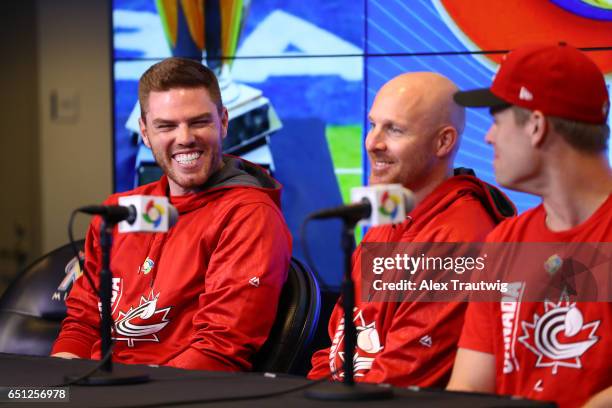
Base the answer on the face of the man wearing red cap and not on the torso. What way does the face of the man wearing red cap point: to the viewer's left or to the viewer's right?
to the viewer's left

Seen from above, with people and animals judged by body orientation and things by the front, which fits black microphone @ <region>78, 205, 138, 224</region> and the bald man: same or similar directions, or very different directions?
very different directions

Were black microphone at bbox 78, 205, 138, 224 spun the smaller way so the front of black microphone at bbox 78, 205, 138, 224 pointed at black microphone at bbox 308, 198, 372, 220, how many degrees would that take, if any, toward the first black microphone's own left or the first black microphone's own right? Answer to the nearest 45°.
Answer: approximately 45° to the first black microphone's own right

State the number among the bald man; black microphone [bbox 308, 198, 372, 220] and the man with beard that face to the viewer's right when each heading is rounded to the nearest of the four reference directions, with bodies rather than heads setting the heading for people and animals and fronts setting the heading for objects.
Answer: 1

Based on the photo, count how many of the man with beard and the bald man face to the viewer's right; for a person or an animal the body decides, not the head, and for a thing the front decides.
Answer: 0

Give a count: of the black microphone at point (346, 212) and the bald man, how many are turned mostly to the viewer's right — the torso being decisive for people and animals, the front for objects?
1

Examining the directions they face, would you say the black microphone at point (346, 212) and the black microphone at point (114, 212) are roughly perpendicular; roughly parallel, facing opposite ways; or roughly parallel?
roughly parallel

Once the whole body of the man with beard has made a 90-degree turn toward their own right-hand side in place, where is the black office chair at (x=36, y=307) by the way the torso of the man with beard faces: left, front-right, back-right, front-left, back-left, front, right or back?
front

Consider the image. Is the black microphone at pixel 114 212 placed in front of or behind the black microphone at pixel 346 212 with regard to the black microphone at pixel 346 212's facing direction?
behind

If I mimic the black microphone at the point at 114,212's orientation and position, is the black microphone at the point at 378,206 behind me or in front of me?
in front

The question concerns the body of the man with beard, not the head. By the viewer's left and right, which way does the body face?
facing the viewer and to the left of the viewer

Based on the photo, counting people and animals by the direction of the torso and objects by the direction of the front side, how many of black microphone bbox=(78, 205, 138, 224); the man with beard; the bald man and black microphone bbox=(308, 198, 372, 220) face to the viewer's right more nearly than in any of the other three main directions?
2

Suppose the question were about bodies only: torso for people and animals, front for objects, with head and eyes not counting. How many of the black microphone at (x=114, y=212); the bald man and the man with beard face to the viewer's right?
1

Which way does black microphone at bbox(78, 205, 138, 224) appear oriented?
to the viewer's right

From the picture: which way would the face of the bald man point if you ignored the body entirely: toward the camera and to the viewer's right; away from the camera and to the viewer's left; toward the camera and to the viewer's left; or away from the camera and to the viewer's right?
toward the camera and to the viewer's left

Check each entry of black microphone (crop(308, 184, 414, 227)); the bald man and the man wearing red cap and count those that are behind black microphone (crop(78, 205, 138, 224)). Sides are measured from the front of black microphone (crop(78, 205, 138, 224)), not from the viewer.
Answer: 0

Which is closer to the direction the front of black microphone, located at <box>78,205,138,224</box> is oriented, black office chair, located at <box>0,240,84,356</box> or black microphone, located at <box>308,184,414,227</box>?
the black microphone

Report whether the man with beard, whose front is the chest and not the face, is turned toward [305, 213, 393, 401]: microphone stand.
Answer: no

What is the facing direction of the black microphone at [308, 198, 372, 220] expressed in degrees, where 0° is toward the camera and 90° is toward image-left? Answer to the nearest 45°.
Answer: approximately 270°

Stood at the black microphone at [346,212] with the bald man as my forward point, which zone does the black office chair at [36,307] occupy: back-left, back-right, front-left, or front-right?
front-left

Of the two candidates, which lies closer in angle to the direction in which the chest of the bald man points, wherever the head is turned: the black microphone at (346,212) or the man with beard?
the black microphone
